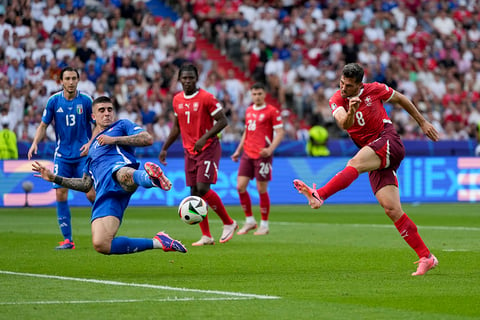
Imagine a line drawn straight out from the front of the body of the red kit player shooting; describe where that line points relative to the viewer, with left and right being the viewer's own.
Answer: facing the viewer and to the left of the viewer

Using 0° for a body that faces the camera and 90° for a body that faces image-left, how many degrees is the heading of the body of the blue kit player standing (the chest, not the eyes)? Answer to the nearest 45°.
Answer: approximately 0°

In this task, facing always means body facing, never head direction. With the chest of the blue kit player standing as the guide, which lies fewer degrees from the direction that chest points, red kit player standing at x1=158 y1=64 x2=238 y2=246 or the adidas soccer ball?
the adidas soccer ball

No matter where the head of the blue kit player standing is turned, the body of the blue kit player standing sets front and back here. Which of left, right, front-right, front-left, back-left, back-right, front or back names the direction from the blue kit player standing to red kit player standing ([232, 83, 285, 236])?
back-left

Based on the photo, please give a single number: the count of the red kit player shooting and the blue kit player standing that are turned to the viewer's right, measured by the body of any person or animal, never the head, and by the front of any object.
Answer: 0

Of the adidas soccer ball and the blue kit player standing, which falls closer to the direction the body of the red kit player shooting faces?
the adidas soccer ball

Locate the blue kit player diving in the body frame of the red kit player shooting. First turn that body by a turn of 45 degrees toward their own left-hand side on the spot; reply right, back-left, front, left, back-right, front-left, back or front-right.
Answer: right

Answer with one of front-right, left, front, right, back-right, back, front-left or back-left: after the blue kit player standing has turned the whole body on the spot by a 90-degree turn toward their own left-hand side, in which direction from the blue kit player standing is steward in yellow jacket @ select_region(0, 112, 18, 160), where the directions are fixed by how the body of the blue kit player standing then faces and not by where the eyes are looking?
left

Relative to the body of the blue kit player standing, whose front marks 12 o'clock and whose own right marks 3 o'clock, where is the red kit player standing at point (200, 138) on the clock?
The red kit player standing is roughly at 9 o'clock from the blue kit player standing.

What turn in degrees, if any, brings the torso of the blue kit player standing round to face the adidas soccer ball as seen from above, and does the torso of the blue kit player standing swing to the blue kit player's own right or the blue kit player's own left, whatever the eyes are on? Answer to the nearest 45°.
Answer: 0° — they already face it
